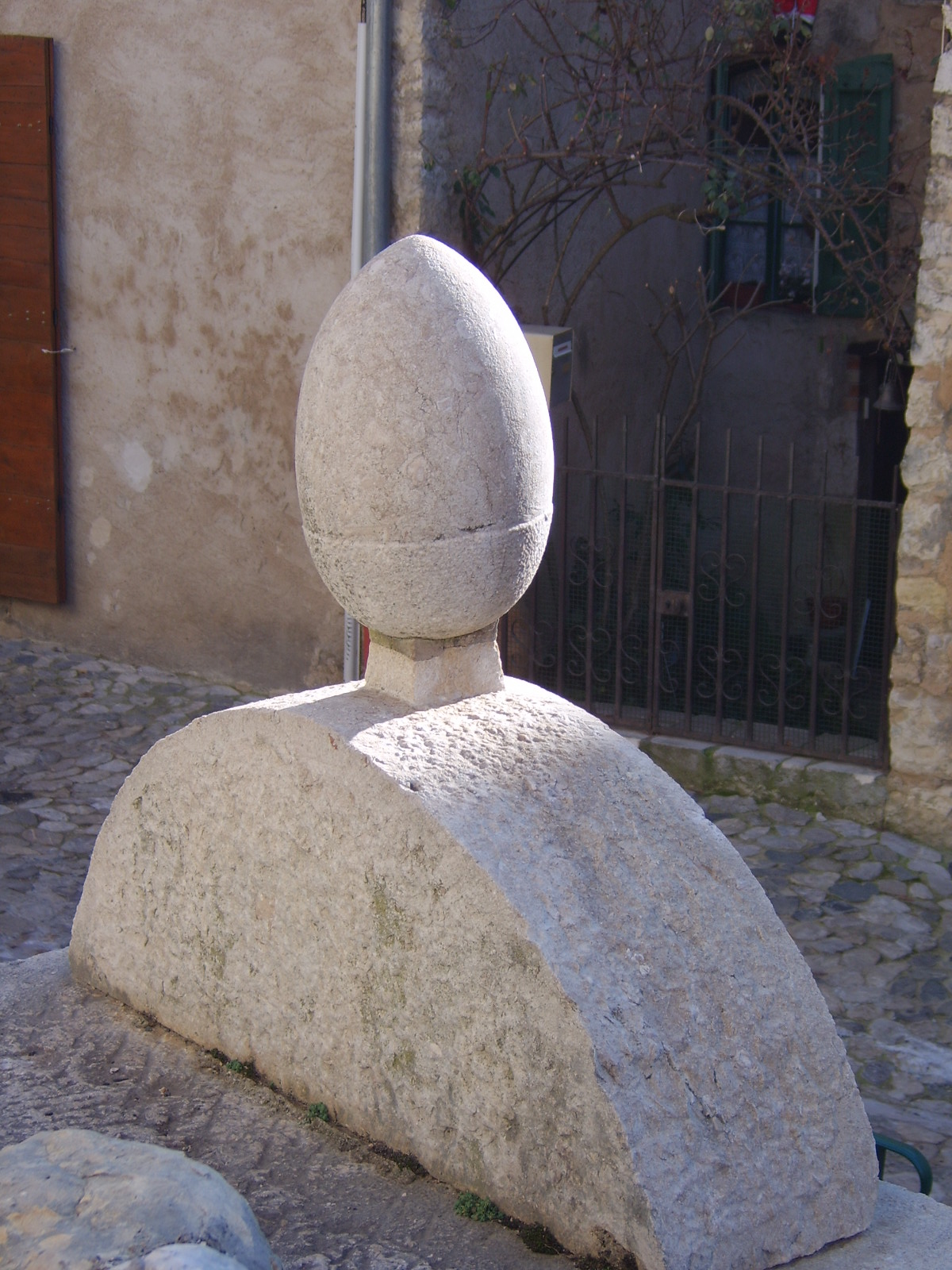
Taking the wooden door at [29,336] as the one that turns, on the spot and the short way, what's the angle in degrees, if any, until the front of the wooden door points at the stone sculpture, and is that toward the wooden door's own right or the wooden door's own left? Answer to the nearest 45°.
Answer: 0° — it already faces it

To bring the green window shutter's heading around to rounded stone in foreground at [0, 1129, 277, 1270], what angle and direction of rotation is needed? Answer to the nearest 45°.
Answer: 0° — it already faces it

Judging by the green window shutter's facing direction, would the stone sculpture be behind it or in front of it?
in front

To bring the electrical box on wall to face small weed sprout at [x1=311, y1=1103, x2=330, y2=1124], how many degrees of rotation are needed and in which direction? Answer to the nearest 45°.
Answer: approximately 45° to its right

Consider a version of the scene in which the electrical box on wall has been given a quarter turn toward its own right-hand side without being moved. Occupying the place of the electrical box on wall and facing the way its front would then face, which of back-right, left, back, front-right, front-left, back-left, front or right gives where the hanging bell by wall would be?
back

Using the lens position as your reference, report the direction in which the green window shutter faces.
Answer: facing the viewer

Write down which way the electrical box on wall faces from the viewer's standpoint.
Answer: facing the viewer and to the right of the viewer

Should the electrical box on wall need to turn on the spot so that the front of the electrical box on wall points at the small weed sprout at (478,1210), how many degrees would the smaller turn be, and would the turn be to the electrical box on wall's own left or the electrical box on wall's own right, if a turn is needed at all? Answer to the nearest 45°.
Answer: approximately 45° to the electrical box on wall's own right

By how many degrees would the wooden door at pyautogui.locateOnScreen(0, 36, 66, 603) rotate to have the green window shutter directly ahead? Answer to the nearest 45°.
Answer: approximately 90° to its left

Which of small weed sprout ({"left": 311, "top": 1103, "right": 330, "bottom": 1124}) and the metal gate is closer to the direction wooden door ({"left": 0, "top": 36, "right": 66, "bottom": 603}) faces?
the small weed sprout

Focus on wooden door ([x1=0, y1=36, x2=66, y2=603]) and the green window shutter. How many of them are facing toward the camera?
2

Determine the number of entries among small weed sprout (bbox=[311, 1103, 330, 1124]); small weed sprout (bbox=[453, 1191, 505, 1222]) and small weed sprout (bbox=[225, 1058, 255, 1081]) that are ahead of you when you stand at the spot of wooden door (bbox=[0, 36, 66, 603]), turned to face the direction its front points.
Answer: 3

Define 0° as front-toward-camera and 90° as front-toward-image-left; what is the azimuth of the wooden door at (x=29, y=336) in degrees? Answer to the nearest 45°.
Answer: approximately 0°

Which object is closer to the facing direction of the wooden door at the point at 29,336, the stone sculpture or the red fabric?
the stone sculpture
